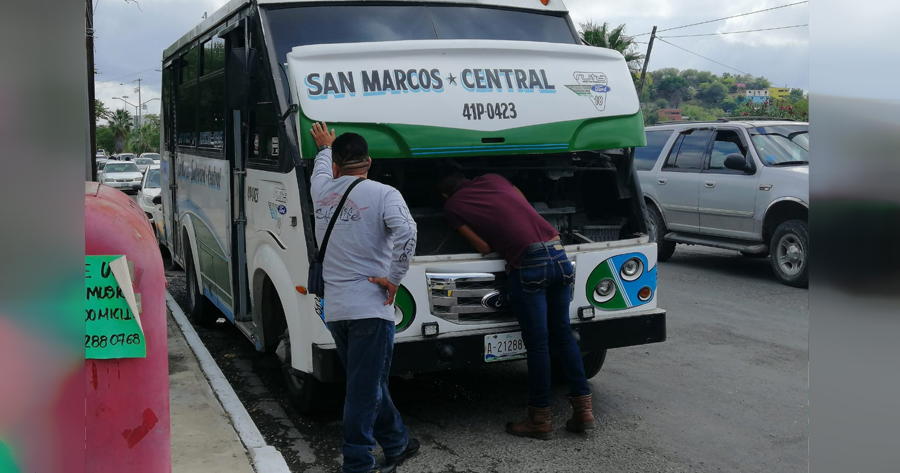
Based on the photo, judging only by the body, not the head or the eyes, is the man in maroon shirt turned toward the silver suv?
no

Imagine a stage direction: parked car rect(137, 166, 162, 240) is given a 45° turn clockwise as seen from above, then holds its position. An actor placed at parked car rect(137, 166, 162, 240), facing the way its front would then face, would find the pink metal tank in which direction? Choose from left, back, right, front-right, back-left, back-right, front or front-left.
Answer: front-left

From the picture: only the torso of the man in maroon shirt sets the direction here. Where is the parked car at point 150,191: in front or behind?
in front

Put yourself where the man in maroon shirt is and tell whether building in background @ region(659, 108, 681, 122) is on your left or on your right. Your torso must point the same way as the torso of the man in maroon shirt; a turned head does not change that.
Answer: on your right

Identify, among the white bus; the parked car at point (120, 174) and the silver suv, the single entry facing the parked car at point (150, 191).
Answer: the parked car at point (120, 174)

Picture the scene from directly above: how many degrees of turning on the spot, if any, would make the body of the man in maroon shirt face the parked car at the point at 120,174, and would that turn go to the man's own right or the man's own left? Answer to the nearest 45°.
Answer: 0° — they already face it

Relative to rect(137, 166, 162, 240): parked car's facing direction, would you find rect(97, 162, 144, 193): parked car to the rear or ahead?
to the rear

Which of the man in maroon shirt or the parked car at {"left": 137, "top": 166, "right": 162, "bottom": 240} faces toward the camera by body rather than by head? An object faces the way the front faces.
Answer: the parked car

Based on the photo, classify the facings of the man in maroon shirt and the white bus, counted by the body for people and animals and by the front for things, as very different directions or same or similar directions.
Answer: very different directions

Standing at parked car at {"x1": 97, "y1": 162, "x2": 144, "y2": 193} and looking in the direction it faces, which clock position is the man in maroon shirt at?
The man in maroon shirt is roughly at 12 o'clock from the parked car.

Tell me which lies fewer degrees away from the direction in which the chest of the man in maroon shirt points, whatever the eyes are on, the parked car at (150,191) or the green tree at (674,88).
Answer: the parked car

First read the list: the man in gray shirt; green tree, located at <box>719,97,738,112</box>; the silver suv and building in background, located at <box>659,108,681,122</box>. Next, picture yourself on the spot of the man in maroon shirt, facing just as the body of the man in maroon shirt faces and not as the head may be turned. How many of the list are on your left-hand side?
1

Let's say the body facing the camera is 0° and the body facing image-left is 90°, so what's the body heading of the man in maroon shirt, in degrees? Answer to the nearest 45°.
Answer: approximately 135°

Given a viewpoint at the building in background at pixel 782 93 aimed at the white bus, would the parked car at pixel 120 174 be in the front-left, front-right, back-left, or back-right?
front-right

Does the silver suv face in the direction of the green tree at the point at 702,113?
no

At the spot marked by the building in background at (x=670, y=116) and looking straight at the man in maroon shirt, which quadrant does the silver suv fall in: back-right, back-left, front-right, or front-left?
front-left

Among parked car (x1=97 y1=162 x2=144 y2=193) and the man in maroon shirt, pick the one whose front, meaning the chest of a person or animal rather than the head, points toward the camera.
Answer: the parked car

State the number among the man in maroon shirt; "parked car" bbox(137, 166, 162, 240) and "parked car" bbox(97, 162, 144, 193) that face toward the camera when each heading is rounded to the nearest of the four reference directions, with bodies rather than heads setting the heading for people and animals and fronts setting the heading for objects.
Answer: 2

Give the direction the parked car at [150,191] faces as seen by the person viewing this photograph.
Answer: facing the viewer
